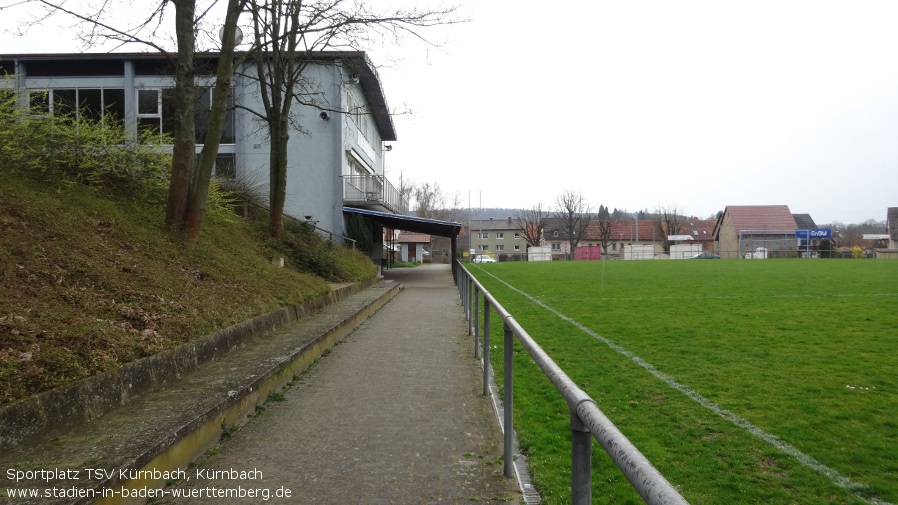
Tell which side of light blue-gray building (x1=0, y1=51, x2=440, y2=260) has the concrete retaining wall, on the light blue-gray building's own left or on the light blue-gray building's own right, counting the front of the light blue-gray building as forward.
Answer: on the light blue-gray building's own right

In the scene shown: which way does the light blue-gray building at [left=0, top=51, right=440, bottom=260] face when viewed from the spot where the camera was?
facing to the right of the viewer

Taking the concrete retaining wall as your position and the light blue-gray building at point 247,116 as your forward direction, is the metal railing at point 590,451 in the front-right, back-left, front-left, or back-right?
back-right

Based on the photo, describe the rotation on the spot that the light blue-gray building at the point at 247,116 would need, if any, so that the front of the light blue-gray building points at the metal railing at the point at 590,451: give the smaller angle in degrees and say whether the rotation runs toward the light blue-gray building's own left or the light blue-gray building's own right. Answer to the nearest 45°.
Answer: approximately 90° to the light blue-gray building's own right
